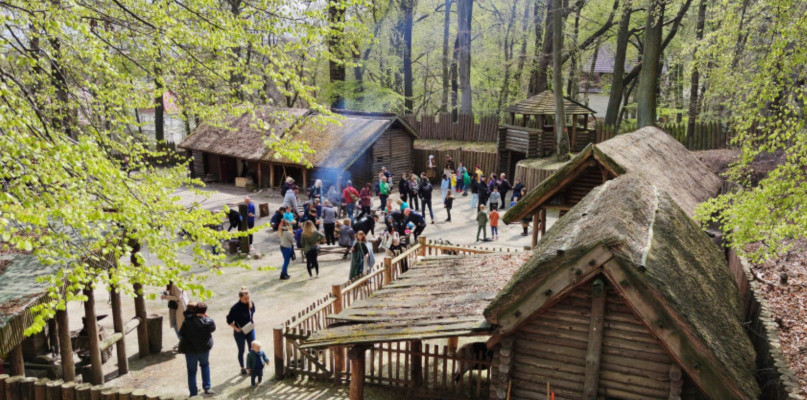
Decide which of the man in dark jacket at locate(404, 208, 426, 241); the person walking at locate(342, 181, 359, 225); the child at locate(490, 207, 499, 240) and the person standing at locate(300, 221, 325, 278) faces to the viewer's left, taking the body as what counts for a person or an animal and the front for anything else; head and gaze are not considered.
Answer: the man in dark jacket

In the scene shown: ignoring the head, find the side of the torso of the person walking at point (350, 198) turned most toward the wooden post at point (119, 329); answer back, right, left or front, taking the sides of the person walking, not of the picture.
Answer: back

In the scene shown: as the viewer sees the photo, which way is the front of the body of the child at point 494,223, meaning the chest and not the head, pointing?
away from the camera

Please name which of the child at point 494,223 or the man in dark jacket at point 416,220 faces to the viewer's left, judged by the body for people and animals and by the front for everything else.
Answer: the man in dark jacket

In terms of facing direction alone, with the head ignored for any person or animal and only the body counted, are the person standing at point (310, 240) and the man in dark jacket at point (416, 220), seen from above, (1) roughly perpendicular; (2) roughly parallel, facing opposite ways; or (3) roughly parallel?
roughly perpendicular

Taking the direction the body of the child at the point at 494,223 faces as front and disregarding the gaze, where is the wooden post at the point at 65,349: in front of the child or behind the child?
behind

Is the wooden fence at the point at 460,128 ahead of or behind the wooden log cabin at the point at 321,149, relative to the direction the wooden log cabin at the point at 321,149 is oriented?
behind

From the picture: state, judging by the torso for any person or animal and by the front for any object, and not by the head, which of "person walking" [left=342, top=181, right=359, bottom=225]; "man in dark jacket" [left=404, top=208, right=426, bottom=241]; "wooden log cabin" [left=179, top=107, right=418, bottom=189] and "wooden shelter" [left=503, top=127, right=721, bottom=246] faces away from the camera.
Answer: the person walking

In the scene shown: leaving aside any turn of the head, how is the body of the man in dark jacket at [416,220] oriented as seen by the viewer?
to the viewer's left

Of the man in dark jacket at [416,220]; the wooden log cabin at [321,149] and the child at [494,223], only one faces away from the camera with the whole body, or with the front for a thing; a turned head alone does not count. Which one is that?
the child

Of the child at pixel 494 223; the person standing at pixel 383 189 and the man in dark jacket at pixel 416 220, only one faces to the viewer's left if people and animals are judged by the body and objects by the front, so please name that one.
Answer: the man in dark jacket

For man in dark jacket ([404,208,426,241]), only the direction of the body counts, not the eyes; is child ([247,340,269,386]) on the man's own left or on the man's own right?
on the man's own left

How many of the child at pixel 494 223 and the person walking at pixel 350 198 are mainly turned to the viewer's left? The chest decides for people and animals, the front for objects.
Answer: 0

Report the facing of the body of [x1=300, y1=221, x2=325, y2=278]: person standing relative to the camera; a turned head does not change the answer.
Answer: away from the camera
